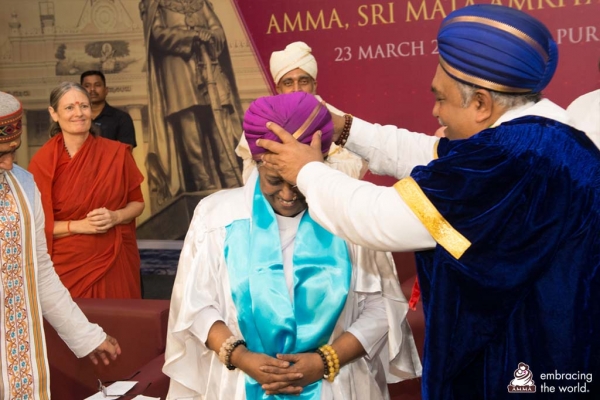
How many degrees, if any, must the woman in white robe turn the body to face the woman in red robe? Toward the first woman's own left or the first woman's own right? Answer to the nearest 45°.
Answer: approximately 135° to the first woman's own right

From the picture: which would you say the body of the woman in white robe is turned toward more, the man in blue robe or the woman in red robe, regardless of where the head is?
the man in blue robe

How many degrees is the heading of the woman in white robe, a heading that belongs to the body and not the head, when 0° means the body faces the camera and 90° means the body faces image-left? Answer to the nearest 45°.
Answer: approximately 0°

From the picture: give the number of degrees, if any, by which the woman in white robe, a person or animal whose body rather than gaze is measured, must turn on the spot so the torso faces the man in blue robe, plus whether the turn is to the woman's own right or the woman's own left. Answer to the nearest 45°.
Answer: approximately 45° to the woman's own left

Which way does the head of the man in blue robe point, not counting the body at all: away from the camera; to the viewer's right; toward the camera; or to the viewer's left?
to the viewer's left
